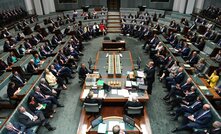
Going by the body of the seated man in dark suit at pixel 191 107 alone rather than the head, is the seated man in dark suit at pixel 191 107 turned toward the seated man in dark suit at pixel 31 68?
yes

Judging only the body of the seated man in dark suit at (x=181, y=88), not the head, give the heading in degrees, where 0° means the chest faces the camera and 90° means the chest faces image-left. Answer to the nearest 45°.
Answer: approximately 90°

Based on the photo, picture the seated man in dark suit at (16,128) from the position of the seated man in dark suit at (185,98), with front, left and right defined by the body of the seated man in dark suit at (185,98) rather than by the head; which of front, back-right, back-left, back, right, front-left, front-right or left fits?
front-left

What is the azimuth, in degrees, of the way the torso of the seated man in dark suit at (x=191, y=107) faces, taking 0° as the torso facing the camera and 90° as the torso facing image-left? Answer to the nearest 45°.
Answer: approximately 90°

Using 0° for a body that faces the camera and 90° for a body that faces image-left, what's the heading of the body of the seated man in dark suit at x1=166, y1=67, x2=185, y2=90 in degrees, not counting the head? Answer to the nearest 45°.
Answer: approximately 90°

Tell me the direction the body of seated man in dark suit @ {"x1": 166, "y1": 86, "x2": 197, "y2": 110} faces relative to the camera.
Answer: to the viewer's left

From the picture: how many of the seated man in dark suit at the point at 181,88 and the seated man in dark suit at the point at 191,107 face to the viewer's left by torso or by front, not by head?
2

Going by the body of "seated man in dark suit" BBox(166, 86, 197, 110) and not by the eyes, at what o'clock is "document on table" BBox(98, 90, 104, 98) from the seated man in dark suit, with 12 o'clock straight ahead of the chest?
The document on table is roughly at 11 o'clock from the seated man in dark suit.

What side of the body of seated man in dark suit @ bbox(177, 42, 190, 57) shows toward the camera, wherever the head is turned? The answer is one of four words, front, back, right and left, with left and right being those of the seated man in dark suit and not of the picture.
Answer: left

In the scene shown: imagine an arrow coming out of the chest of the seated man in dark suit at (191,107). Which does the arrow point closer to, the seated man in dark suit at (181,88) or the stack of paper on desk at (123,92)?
the stack of paper on desk
